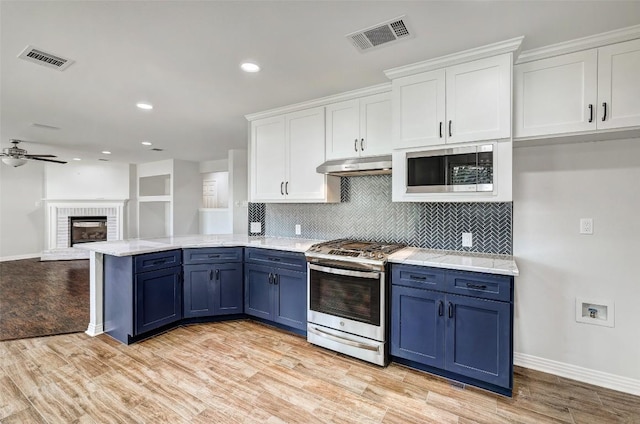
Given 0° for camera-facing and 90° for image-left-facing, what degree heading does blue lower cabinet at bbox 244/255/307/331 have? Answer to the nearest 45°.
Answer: approximately 45°

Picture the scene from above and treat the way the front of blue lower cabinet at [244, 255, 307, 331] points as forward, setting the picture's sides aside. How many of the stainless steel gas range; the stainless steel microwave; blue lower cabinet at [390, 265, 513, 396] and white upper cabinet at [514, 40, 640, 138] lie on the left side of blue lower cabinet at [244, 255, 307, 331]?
4

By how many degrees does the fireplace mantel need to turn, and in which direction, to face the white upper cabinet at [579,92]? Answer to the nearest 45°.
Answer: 0° — it already faces it

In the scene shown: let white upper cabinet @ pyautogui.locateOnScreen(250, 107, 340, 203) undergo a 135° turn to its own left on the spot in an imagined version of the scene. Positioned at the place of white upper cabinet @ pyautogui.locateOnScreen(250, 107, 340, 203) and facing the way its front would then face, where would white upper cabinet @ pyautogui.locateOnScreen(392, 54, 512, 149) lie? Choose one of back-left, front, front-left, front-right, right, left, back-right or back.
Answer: front-right

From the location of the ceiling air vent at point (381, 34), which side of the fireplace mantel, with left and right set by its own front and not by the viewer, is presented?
front

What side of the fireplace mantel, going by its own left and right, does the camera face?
front

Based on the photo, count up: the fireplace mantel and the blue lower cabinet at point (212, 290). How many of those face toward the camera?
2

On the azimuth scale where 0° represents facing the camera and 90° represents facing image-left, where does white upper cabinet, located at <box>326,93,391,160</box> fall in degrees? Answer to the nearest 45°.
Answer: approximately 45°
